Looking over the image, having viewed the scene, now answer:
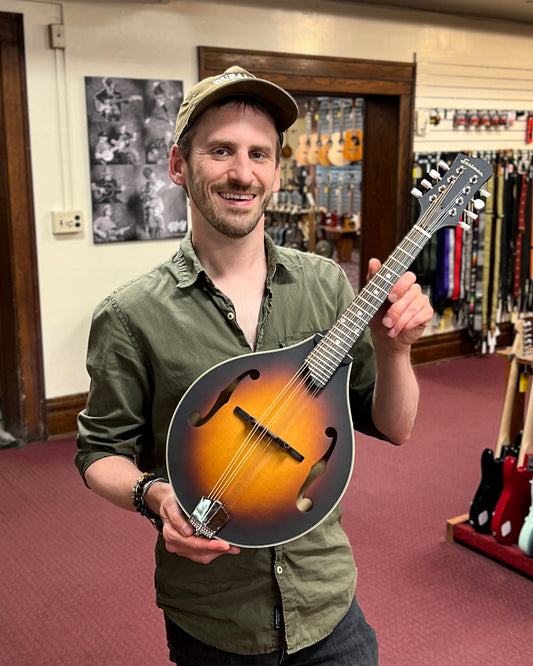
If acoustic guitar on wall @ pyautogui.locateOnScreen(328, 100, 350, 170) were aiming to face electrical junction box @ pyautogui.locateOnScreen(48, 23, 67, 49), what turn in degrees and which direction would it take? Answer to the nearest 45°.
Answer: approximately 45° to its right

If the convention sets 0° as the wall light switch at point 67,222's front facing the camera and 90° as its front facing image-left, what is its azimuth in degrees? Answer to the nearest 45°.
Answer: approximately 0°

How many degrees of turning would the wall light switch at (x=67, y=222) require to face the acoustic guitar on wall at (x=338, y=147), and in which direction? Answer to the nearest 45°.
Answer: approximately 135° to its left

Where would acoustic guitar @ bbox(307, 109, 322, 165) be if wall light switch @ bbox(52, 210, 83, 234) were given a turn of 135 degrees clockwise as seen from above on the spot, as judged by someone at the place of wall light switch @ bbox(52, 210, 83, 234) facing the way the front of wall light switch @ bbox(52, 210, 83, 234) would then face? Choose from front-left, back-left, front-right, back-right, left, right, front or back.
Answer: right

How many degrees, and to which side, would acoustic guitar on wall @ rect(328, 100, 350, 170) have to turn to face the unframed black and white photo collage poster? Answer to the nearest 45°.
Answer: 0° — it already faces it

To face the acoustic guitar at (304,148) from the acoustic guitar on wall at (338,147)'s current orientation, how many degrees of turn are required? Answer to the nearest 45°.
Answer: approximately 135° to its right

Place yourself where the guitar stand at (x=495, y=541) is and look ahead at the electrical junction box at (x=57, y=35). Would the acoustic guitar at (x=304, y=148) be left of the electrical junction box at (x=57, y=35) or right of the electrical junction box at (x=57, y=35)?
right

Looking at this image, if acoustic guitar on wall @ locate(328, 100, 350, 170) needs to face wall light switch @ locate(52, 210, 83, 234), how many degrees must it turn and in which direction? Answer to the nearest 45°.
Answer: approximately 45° to its right

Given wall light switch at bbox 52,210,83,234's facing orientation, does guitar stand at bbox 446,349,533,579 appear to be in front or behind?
in front

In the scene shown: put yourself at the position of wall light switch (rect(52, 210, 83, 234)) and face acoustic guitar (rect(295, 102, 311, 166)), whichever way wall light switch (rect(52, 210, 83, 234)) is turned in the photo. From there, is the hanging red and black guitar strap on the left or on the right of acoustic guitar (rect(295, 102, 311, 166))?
right

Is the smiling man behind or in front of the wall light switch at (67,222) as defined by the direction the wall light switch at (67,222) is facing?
in front

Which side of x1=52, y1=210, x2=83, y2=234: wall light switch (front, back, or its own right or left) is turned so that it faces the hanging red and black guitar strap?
left

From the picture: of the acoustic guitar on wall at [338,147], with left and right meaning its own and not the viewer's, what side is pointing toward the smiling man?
front

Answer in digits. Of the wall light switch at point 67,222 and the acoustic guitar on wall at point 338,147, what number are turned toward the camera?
2

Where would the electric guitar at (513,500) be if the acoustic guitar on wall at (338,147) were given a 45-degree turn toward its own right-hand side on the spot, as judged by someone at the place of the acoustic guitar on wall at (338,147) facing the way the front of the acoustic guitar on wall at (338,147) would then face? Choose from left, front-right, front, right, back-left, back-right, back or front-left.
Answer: front-left

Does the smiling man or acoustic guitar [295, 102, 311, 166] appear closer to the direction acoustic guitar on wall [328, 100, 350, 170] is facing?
the smiling man
